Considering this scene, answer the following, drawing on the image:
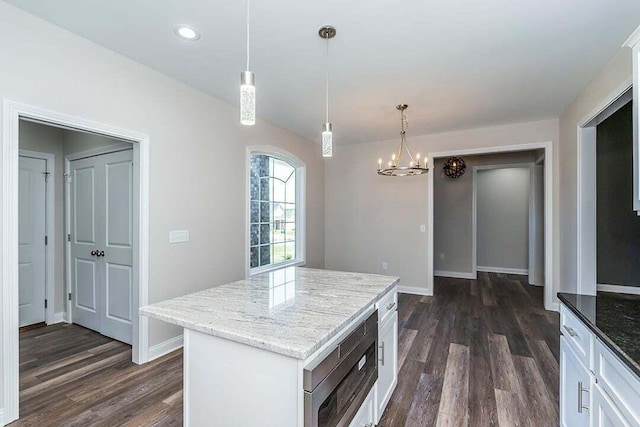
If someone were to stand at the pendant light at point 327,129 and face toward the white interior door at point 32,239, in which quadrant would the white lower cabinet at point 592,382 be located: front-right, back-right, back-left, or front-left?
back-left

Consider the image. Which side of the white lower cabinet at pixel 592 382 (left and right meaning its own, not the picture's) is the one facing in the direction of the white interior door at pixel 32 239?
front

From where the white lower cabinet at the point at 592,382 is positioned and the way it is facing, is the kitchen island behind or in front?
in front

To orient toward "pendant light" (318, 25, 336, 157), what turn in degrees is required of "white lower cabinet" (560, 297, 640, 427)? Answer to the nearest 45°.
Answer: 0° — it already faces it

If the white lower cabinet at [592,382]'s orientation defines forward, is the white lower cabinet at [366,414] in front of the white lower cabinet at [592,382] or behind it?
in front

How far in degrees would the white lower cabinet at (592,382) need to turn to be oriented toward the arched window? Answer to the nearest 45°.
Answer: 0° — it already faces it

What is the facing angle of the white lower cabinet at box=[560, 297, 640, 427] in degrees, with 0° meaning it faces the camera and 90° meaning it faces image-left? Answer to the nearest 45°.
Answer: approximately 90°
